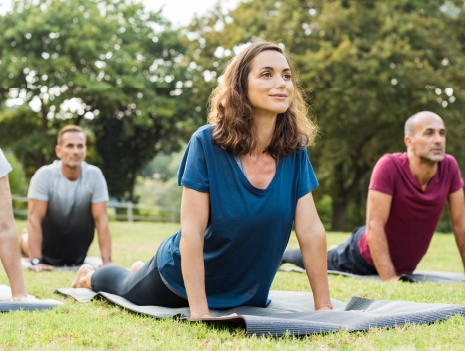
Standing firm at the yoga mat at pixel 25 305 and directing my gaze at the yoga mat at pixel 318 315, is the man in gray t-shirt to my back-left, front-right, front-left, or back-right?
back-left

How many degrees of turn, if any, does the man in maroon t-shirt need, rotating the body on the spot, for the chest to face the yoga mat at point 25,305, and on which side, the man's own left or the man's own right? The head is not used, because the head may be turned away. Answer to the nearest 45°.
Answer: approximately 90° to the man's own right

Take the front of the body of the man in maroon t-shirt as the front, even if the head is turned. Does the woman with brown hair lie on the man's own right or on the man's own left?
on the man's own right

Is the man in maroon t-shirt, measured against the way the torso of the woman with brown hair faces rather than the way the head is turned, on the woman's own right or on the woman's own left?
on the woman's own left

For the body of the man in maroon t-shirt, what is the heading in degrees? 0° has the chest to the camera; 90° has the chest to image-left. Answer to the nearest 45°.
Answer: approximately 315°

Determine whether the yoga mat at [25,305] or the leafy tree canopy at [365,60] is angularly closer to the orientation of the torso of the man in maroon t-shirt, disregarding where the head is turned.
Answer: the yoga mat

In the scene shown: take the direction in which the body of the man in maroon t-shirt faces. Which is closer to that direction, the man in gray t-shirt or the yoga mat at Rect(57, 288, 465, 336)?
the yoga mat

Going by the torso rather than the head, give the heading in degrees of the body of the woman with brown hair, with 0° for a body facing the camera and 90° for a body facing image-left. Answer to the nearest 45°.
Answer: approximately 315°

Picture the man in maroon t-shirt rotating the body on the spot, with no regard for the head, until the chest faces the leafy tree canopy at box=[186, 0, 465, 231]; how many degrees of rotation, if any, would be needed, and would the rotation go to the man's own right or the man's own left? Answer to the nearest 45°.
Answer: approximately 135° to the man's own left

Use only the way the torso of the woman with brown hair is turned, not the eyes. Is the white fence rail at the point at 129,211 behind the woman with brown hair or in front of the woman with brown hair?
behind
